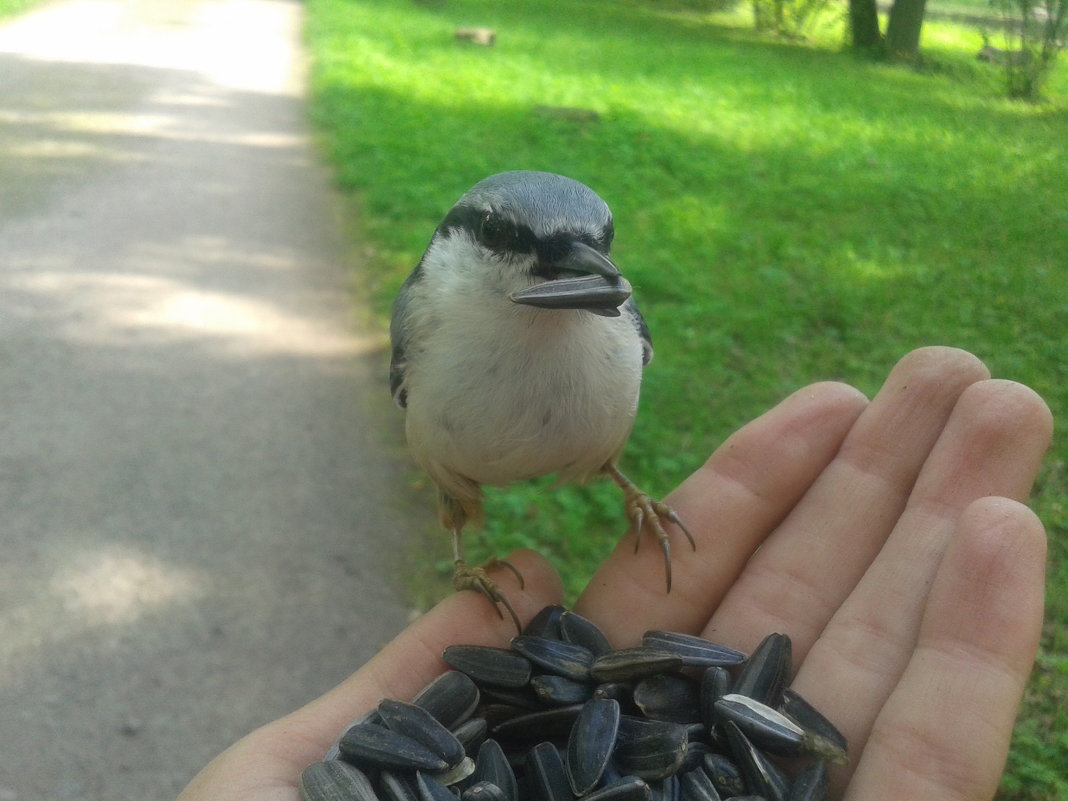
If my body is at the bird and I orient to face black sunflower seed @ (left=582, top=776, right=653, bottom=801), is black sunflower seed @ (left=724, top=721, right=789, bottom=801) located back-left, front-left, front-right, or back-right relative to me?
front-left

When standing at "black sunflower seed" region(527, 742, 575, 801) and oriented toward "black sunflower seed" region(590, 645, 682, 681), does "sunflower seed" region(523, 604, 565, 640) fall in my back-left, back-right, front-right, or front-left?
front-left

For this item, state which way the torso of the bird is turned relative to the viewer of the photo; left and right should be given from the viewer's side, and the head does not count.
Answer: facing the viewer and to the right of the viewer
